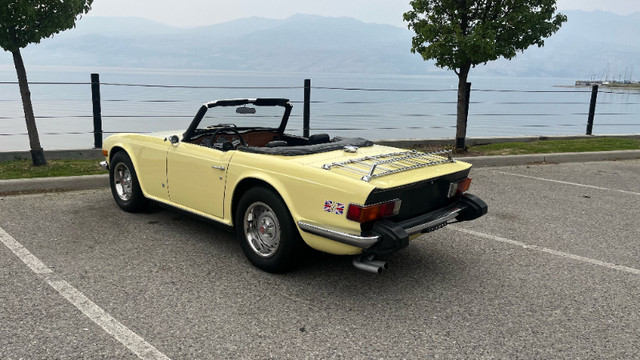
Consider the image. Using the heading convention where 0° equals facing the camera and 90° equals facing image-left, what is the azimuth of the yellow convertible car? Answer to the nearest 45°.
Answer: approximately 135°

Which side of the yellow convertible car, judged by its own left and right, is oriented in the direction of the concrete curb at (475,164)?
right
